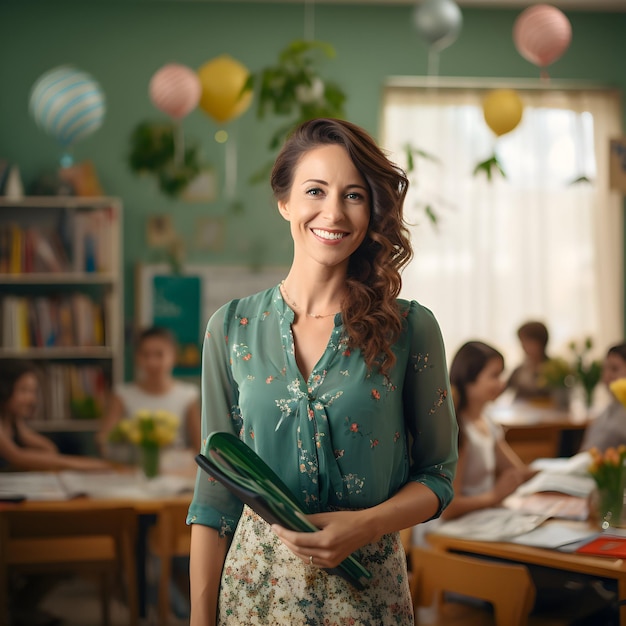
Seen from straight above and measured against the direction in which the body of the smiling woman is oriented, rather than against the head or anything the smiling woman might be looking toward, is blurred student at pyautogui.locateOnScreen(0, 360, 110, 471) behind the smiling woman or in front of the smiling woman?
behind

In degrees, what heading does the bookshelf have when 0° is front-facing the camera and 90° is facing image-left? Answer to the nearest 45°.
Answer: approximately 0°

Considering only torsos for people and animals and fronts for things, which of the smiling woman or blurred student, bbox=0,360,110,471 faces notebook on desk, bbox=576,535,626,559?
the blurred student

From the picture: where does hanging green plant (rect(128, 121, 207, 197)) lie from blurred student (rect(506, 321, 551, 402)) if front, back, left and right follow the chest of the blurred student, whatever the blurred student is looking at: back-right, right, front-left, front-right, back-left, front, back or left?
front-right

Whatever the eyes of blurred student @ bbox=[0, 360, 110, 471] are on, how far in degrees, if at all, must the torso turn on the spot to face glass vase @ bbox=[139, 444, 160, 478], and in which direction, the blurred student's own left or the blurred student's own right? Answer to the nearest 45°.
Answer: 0° — they already face it

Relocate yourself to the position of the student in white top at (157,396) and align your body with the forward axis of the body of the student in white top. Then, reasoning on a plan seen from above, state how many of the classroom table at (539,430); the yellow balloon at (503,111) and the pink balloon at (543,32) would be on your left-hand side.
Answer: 3

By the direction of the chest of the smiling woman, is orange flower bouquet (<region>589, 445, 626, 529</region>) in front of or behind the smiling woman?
behind

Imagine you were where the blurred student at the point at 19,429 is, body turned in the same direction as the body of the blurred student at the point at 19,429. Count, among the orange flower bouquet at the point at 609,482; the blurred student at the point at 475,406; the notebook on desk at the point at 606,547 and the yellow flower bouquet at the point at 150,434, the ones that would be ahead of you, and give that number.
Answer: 4

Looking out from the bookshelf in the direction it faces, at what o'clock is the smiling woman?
The smiling woman is roughly at 12 o'clock from the bookshelf.

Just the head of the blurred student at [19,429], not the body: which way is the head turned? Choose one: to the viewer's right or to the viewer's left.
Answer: to the viewer's right
